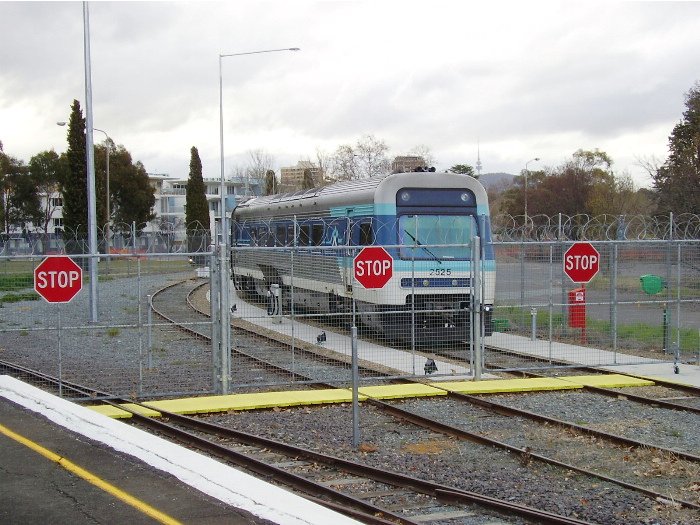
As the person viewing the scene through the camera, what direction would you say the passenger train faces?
facing the viewer and to the right of the viewer

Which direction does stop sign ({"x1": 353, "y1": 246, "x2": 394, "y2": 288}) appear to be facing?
toward the camera

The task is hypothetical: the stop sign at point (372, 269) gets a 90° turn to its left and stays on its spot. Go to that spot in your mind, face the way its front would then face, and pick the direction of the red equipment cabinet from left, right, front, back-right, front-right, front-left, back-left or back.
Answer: front-left

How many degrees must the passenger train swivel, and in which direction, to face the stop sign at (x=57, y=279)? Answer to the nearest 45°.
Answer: approximately 90° to its right

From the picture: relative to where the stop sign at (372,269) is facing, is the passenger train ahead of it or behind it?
behind

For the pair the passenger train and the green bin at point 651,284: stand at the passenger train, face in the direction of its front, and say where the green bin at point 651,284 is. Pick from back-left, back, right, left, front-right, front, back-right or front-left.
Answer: front-left

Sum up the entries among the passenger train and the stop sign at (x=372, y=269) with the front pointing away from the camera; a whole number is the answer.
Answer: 0

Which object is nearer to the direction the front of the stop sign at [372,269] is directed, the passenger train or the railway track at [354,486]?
the railway track

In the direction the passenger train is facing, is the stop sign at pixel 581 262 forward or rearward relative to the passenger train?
forward

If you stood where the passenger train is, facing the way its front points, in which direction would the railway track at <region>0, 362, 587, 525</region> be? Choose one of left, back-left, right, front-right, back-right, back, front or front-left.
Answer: front-right

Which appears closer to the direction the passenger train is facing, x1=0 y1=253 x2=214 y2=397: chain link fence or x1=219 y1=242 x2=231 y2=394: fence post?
the fence post

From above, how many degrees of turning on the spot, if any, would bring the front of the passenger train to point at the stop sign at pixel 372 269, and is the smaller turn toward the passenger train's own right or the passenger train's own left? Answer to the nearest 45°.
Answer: approximately 45° to the passenger train's own right

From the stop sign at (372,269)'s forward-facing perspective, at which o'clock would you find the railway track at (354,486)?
The railway track is roughly at 12 o'clock from the stop sign.

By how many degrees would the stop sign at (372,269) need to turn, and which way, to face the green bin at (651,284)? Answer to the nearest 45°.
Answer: approximately 135° to its left

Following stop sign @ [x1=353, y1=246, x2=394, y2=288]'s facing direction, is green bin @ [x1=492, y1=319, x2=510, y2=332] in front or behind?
behind
